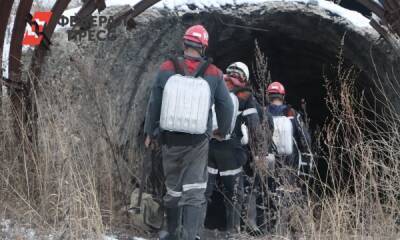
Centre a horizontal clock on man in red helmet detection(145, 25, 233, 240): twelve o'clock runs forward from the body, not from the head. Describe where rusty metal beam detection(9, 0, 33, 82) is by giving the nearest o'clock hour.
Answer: The rusty metal beam is roughly at 10 o'clock from the man in red helmet.

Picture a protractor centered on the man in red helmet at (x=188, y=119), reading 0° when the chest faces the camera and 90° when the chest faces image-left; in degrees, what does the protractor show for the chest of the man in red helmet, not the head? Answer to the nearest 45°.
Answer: approximately 180°

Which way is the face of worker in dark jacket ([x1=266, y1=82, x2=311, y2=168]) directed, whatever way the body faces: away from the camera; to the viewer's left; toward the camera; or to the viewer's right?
away from the camera

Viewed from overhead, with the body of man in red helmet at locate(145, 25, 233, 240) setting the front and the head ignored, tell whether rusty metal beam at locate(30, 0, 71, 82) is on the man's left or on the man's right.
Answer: on the man's left

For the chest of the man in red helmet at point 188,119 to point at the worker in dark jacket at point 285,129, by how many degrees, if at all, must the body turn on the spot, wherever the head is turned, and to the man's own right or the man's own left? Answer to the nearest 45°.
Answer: approximately 45° to the man's own right

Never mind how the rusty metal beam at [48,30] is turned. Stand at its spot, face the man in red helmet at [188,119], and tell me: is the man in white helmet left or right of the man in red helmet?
left

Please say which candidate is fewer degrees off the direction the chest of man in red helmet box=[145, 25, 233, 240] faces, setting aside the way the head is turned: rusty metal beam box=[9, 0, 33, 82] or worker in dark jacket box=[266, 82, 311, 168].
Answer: the worker in dark jacket

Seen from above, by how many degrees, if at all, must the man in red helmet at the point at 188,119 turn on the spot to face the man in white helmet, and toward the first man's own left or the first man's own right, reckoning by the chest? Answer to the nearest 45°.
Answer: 0° — they already face them

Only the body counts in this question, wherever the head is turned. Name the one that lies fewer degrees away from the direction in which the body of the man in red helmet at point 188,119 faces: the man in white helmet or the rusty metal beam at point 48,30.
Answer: the man in white helmet
